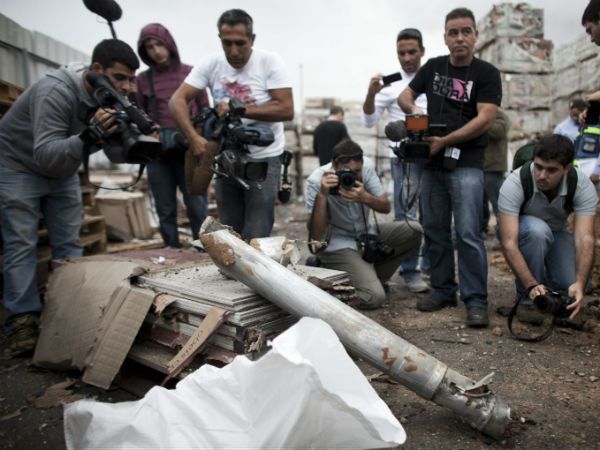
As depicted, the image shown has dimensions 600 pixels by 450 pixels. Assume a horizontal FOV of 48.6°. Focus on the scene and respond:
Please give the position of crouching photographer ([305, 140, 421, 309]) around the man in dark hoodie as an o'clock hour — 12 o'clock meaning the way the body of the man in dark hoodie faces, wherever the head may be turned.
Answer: The crouching photographer is roughly at 10 o'clock from the man in dark hoodie.

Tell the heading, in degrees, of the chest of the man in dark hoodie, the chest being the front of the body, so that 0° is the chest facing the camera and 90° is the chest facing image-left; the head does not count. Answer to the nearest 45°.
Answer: approximately 0°

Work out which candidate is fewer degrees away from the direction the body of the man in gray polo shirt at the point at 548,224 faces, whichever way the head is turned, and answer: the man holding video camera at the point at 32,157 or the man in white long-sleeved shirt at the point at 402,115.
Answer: the man holding video camera

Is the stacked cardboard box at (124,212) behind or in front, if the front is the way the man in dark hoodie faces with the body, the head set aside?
behind

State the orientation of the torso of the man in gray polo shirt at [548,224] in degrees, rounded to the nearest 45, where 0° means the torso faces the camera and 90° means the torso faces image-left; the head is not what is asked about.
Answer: approximately 0°
